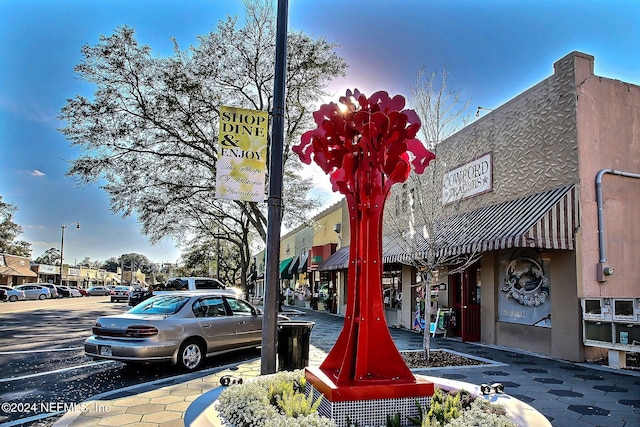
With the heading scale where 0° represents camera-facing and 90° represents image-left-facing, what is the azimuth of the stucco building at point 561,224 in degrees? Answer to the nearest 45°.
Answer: approximately 45°

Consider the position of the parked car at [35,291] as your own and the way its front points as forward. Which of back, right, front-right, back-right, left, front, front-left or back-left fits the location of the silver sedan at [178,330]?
left

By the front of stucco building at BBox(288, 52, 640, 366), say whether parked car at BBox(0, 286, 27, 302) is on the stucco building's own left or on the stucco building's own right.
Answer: on the stucco building's own right

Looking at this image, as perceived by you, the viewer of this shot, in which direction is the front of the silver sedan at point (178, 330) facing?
facing away from the viewer and to the right of the viewer

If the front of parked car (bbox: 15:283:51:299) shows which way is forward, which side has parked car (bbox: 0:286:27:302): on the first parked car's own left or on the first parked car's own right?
on the first parked car's own left

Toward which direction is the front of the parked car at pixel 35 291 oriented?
to the viewer's left

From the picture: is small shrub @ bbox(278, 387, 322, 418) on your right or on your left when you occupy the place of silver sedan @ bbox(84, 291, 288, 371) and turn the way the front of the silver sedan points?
on your right

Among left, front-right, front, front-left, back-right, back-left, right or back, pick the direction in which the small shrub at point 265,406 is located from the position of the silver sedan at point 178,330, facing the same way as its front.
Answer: back-right

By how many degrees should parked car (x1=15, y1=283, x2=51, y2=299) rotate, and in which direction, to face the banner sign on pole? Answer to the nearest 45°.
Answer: approximately 90° to its left

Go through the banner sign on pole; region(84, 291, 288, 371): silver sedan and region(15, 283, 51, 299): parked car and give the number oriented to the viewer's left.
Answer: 1

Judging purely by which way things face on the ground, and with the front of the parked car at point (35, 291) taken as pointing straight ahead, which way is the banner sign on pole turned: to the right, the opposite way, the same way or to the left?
to the left
